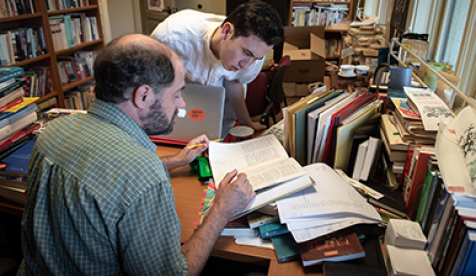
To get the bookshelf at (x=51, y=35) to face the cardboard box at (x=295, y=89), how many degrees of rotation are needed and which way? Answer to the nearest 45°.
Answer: approximately 45° to its left

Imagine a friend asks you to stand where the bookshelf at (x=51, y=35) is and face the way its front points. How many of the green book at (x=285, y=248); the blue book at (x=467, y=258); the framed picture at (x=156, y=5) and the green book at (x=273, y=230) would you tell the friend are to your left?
1

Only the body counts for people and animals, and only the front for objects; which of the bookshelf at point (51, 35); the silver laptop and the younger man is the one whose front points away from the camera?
the silver laptop

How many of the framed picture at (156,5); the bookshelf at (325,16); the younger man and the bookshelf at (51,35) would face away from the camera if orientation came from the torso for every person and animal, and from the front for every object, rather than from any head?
0

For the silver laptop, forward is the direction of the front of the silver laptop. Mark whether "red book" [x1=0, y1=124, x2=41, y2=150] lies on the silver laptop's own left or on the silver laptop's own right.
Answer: on the silver laptop's own left

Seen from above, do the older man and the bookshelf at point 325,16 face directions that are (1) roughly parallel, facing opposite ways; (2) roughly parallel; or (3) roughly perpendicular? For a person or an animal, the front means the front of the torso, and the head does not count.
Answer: roughly parallel, facing opposite ways

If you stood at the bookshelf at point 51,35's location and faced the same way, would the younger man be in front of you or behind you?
in front

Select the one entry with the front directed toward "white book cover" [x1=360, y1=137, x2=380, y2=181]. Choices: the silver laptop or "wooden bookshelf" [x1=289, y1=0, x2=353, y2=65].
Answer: the wooden bookshelf

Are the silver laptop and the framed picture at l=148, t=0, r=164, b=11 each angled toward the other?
yes

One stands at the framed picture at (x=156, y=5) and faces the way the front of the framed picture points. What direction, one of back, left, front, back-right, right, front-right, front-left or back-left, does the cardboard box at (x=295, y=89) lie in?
front-left

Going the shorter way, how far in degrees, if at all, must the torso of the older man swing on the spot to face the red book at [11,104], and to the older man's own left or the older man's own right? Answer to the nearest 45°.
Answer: approximately 90° to the older man's own left

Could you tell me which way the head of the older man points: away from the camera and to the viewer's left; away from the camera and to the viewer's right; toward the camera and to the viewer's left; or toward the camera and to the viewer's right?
away from the camera and to the viewer's right

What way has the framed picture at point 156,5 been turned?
toward the camera

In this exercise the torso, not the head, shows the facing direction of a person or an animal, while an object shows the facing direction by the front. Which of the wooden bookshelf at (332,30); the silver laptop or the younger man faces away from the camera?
the silver laptop

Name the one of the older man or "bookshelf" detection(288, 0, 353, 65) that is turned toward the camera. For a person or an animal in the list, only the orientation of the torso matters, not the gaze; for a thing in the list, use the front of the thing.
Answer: the bookshelf

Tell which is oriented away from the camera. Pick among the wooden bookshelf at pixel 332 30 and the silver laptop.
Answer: the silver laptop

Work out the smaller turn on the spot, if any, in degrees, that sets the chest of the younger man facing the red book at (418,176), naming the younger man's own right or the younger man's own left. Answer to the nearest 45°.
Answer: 0° — they already face it

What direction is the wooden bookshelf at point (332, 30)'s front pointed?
toward the camera

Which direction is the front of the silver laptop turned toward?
away from the camera

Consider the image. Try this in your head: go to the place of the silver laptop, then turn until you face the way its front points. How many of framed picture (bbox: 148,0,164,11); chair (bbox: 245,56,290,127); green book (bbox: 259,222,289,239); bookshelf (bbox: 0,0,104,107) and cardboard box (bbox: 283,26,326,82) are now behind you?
1

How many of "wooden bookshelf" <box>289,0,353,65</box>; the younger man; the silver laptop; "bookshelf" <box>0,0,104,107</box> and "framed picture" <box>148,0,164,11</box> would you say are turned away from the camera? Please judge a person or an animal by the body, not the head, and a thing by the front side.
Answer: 1
